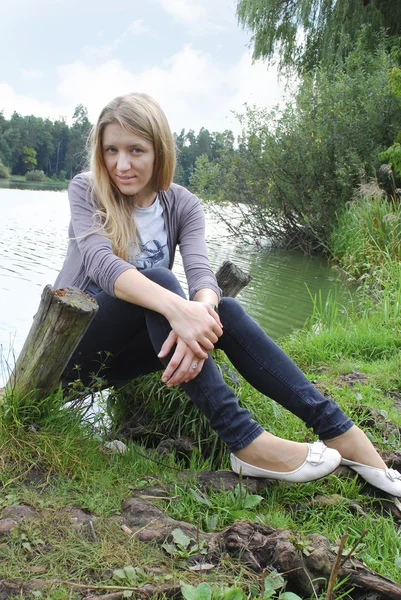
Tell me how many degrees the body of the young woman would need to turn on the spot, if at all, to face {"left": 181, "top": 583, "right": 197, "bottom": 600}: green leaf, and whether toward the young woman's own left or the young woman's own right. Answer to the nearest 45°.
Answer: approximately 45° to the young woman's own right

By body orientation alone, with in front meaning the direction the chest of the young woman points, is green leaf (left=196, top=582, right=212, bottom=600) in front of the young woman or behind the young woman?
in front

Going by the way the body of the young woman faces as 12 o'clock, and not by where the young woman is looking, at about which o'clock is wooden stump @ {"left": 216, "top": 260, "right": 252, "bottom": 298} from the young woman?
The wooden stump is roughly at 8 o'clock from the young woman.

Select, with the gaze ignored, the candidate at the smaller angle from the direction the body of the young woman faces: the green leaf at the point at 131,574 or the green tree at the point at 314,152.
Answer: the green leaf

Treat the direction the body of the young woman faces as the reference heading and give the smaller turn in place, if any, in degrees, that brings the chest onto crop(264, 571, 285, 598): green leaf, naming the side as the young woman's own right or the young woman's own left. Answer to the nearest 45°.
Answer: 0° — they already face it

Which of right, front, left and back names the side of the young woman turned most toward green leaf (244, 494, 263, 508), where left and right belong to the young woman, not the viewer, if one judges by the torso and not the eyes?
front

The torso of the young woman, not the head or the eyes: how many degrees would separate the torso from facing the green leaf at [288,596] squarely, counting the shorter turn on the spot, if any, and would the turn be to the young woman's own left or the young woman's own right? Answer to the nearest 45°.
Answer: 0° — they already face it

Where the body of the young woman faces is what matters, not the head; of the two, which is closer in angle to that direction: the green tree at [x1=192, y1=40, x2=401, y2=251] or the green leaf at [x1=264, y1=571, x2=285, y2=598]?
the green leaf

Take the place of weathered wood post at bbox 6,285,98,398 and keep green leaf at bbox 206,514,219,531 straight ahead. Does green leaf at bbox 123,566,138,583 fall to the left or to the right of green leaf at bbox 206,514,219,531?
right

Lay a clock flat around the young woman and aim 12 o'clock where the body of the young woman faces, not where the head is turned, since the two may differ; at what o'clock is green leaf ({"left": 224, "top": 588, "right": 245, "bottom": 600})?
The green leaf is roughly at 1 o'clock from the young woman.

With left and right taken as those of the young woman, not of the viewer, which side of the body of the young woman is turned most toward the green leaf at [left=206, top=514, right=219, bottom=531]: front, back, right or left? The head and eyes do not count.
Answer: front

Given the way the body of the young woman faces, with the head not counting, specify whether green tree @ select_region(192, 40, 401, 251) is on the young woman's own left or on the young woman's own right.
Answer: on the young woman's own left
